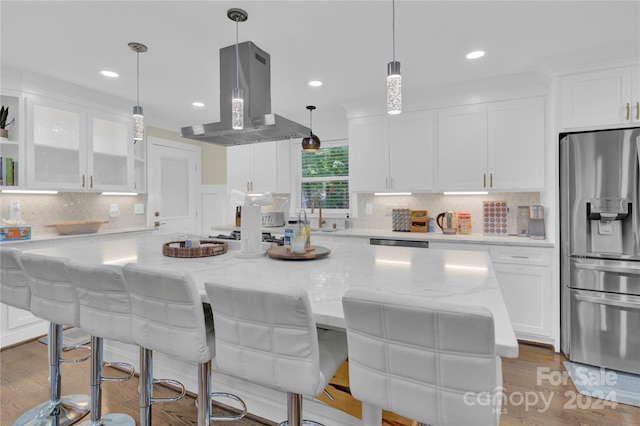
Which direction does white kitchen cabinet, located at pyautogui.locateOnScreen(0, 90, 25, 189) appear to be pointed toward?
toward the camera

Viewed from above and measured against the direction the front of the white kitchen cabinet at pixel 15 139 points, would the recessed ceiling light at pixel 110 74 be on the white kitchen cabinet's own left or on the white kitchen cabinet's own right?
on the white kitchen cabinet's own left

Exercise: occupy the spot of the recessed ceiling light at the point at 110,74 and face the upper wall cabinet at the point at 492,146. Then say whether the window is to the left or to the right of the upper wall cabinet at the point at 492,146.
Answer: left

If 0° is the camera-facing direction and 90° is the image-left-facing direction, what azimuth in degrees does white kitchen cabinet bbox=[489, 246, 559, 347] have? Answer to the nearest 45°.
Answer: approximately 0°

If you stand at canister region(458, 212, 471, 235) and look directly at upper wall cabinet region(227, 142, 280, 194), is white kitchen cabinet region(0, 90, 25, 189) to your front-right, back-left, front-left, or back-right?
front-left

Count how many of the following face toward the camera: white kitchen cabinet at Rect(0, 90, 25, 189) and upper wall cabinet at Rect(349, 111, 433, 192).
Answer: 2

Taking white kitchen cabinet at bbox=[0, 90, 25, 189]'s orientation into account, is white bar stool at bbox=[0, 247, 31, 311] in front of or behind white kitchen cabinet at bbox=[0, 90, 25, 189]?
in front

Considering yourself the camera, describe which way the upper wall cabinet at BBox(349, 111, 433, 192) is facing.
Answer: facing the viewer

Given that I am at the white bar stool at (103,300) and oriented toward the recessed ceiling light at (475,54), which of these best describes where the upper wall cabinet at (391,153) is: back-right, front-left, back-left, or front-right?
front-left

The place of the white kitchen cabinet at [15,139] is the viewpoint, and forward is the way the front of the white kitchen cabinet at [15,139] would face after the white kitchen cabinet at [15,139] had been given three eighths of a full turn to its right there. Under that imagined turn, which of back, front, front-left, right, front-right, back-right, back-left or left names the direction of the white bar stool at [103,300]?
back-left

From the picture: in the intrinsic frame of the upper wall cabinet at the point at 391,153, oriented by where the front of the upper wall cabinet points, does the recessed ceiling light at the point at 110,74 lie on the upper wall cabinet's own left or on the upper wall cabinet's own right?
on the upper wall cabinet's own right

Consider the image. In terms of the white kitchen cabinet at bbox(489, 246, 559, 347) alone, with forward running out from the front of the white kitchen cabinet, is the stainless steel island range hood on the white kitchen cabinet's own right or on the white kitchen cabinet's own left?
on the white kitchen cabinet's own right

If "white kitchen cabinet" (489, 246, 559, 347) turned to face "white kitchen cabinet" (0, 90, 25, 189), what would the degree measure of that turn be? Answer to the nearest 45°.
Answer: approximately 45° to its right
